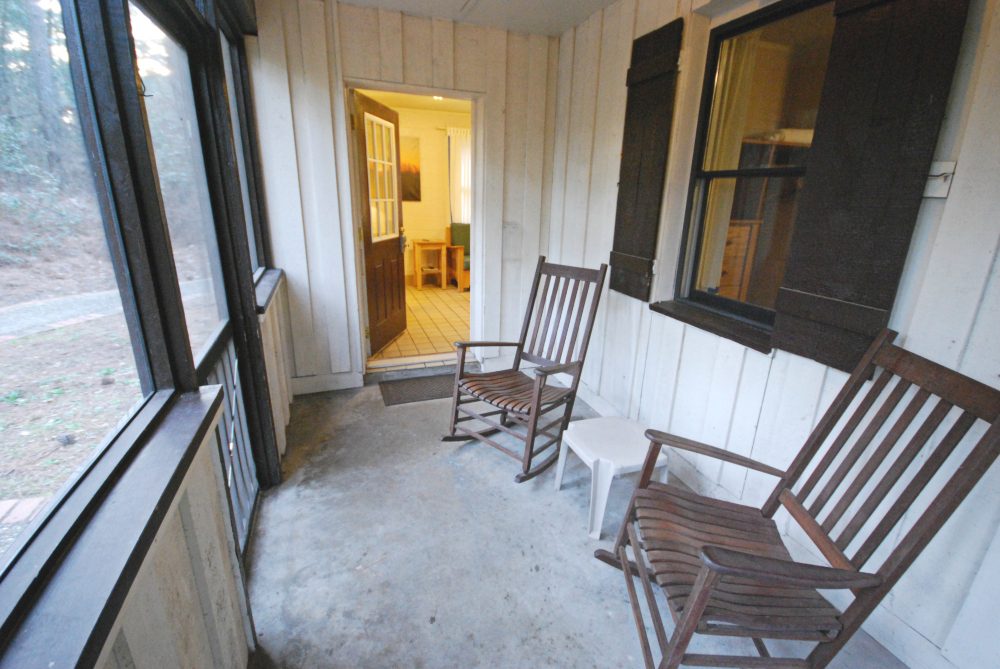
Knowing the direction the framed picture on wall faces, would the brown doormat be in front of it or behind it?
in front

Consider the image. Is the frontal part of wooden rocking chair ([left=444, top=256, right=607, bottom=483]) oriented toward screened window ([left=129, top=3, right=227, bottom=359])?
yes

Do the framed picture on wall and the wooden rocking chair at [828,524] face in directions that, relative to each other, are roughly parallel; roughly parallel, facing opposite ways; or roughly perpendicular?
roughly perpendicular

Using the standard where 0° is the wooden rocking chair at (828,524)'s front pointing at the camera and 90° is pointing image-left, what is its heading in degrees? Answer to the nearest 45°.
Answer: approximately 45°

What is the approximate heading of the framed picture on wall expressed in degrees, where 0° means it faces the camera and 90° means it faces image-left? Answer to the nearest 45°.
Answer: approximately 0°

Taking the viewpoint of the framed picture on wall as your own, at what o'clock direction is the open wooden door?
The open wooden door is roughly at 12 o'clock from the framed picture on wall.

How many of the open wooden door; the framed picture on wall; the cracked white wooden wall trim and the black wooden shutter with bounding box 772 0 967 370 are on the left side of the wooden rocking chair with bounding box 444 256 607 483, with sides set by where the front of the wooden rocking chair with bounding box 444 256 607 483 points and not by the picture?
2

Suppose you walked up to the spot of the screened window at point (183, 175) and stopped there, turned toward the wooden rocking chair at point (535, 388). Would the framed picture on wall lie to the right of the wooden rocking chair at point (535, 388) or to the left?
left

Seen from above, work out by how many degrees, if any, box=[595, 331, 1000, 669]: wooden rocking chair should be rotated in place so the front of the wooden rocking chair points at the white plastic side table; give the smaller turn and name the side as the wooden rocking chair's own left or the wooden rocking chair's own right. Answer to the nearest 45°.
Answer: approximately 45° to the wooden rocking chair's own right

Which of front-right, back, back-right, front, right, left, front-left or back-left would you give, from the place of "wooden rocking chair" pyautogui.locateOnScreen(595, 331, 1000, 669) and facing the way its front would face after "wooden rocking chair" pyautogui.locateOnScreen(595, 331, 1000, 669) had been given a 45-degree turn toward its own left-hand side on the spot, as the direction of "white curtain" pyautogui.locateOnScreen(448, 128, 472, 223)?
back-right

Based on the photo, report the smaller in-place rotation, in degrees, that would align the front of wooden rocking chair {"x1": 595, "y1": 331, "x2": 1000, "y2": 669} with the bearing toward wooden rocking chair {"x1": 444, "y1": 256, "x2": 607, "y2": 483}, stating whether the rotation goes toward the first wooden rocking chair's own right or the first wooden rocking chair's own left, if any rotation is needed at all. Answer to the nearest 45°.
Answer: approximately 90° to the first wooden rocking chair's own right

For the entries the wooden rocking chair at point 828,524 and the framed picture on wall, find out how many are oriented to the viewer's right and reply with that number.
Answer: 0

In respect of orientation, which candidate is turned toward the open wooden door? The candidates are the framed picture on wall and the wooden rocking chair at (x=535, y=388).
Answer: the framed picture on wall

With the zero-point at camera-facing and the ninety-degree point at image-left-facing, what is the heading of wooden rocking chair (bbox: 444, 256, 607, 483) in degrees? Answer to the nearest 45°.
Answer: approximately 45°

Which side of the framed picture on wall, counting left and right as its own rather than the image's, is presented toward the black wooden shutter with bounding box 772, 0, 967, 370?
front
